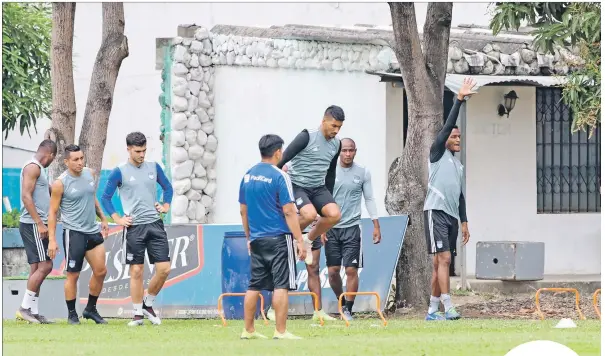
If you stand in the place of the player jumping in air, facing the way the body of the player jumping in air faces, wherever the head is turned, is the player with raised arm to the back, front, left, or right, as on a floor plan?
left

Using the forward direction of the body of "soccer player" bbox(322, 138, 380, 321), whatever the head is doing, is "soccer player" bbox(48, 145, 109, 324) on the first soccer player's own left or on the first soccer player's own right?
on the first soccer player's own right

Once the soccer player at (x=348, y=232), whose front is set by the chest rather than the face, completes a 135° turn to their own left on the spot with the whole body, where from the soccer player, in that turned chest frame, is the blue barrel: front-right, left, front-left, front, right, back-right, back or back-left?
back-left

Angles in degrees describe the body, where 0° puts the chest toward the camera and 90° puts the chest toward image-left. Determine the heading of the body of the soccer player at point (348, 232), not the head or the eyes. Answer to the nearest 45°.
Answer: approximately 0°

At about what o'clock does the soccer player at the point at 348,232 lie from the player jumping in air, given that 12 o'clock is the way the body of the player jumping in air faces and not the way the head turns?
The soccer player is roughly at 8 o'clock from the player jumping in air.
